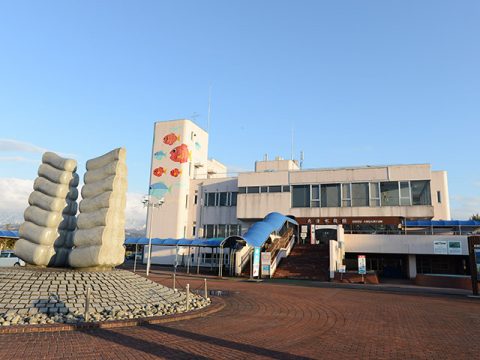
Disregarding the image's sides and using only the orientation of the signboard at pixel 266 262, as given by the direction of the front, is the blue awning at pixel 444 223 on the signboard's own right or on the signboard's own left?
on the signboard's own left

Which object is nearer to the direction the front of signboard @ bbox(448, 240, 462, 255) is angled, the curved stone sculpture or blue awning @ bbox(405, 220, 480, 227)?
the curved stone sculpture

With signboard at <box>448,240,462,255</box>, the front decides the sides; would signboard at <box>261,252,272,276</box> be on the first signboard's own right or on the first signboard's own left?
on the first signboard's own right

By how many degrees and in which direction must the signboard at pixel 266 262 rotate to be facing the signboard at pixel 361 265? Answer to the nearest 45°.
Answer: approximately 90° to its left

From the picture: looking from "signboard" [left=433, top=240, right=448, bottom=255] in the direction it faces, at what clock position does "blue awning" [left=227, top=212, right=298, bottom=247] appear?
The blue awning is roughly at 2 o'clock from the signboard.

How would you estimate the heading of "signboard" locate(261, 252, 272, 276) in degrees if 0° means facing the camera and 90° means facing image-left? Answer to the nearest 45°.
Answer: approximately 0°

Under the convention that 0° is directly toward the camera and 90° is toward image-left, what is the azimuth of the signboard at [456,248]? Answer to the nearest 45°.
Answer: approximately 0°
